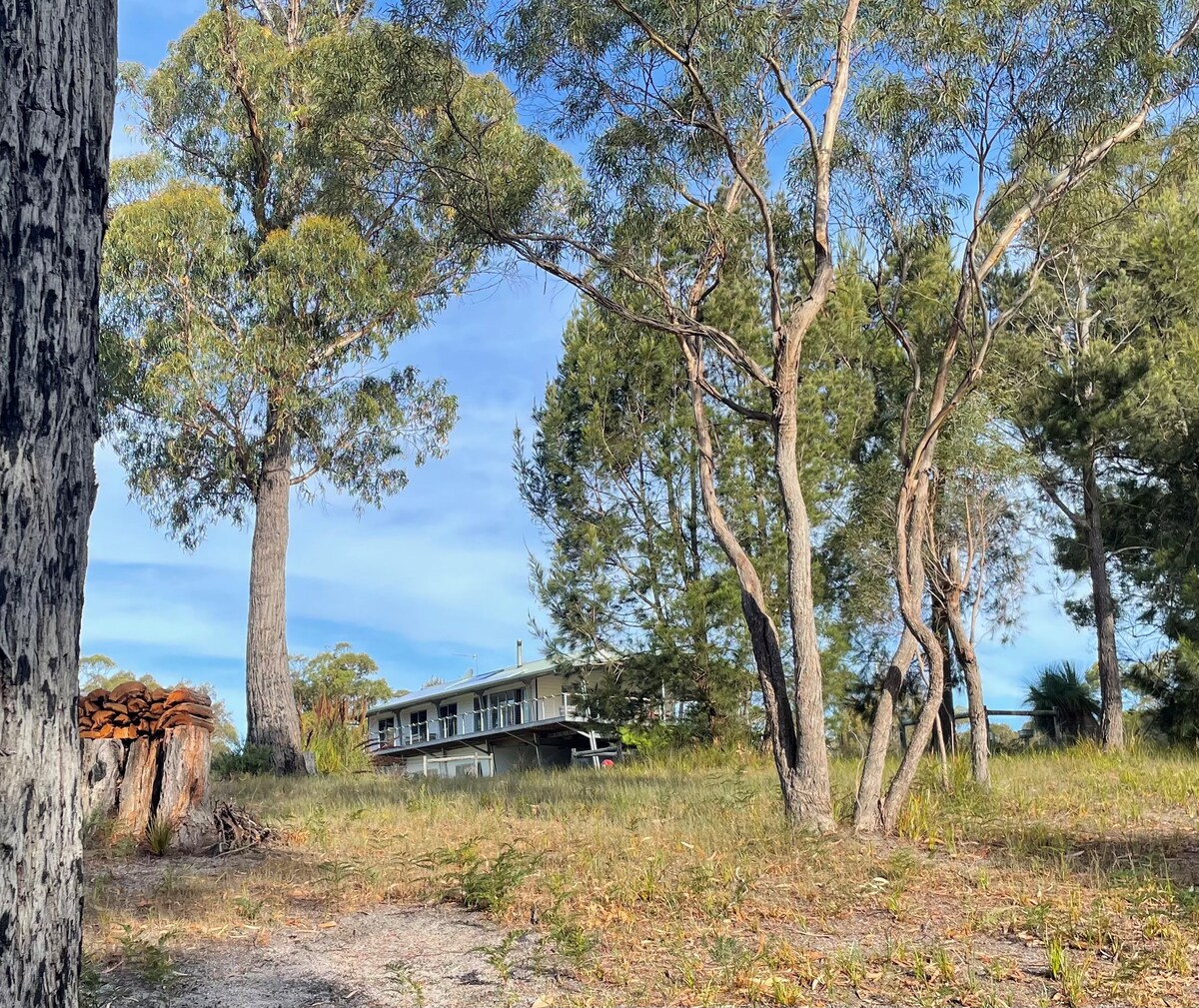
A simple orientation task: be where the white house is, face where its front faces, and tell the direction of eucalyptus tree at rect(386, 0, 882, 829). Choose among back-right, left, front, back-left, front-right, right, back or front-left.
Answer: front-left

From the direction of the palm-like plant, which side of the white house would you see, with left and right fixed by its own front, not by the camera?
left

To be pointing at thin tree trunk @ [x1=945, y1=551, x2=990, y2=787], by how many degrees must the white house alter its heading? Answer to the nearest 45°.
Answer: approximately 45° to its left

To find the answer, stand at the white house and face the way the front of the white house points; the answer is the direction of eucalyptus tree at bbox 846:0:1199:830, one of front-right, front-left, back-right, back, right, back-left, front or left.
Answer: front-left

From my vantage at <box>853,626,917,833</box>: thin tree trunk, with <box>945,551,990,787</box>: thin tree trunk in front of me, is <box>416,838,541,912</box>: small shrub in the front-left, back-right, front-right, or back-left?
back-left

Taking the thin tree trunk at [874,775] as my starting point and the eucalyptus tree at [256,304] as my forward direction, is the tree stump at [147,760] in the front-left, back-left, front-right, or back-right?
front-left

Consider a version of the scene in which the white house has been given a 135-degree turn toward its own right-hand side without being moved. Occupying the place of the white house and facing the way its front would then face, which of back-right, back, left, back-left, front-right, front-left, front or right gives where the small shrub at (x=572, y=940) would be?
back

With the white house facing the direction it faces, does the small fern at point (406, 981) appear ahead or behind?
ahead

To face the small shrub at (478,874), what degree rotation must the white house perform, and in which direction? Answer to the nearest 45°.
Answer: approximately 45° to its left

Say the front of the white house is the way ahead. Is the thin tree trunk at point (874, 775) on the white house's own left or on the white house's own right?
on the white house's own left

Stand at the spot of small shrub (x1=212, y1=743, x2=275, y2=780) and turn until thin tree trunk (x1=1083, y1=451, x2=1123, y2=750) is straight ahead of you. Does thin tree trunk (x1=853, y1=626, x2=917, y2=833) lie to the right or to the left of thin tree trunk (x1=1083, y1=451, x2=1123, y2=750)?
right

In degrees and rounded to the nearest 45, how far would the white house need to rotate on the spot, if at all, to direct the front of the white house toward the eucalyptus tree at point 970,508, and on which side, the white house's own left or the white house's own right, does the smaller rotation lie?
approximately 45° to the white house's own left

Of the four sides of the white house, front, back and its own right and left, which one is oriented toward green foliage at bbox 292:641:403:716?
right
